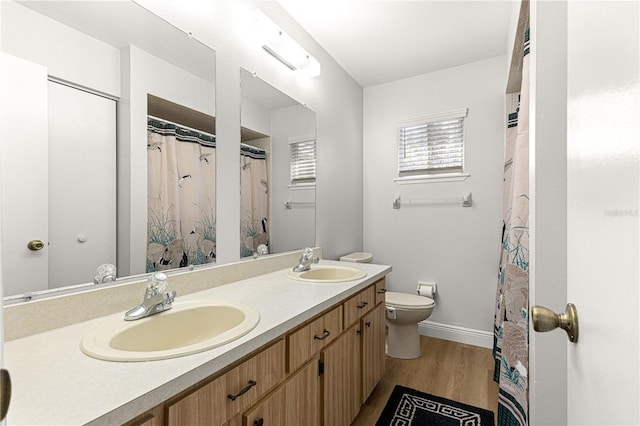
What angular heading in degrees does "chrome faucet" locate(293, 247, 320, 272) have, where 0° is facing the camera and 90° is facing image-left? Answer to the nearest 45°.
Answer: approximately 315°

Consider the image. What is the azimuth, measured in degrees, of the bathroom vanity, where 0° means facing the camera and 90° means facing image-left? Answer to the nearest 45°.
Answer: approximately 315°

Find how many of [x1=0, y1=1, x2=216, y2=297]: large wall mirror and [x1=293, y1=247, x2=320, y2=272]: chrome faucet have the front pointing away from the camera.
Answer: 0

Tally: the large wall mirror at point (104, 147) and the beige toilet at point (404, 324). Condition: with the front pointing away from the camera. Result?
0

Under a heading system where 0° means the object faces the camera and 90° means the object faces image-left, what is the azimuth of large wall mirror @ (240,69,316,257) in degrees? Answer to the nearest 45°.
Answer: approximately 315°
